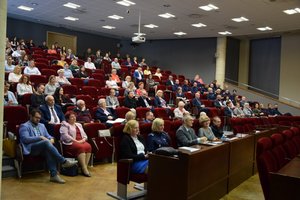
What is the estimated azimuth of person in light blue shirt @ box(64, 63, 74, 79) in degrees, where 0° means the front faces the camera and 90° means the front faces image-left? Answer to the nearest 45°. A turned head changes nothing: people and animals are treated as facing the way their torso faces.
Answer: approximately 315°

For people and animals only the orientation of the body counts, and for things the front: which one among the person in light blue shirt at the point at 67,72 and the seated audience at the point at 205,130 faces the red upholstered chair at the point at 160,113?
the person in light blue shirt at the point at 67,72

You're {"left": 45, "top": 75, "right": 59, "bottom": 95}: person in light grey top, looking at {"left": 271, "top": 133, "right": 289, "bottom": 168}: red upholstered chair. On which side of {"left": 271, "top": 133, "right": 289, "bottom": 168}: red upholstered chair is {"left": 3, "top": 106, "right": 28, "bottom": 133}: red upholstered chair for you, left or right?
right

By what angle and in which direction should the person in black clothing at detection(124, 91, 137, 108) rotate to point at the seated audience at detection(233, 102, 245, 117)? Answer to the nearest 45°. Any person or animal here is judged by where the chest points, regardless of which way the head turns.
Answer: approximately 90° to their left

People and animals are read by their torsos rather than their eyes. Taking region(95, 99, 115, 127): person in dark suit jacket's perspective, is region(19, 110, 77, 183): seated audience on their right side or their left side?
on their right

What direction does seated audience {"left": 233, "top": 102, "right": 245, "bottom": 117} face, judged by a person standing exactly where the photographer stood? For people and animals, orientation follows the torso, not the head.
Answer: facing the viewer and to the right of the viewer

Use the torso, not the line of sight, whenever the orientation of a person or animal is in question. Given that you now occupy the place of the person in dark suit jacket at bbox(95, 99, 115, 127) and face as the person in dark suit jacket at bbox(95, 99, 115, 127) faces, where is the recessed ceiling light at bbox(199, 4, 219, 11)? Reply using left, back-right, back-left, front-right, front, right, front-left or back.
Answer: left

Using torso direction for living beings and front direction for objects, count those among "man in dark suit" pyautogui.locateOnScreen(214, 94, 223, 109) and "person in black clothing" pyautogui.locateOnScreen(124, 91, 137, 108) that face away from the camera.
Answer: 0

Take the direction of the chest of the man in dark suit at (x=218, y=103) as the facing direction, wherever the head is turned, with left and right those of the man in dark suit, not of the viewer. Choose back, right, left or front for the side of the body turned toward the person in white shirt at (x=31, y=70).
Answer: right

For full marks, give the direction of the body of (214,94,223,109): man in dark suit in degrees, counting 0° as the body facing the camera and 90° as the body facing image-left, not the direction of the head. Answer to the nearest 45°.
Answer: approximately 315°

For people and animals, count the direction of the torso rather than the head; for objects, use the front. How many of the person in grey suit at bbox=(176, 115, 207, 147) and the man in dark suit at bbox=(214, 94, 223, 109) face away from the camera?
0

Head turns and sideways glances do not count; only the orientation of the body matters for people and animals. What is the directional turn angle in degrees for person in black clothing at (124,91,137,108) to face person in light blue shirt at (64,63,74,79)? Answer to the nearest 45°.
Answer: approximately 180°
